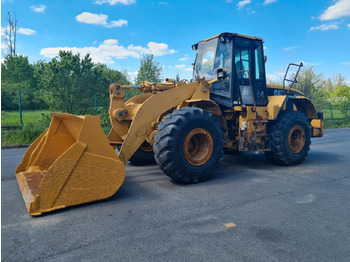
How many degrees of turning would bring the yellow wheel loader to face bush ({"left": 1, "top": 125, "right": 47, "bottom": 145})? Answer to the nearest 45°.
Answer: approximately 90° to its right

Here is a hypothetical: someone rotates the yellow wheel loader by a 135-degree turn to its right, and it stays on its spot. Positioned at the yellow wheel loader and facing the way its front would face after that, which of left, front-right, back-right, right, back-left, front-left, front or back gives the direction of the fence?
front-left

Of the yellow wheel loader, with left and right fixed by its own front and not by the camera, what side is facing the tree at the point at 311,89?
back

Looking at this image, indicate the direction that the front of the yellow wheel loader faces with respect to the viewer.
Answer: facing the viewer and to the left of the viewer

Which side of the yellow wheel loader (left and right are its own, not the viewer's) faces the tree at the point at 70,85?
right

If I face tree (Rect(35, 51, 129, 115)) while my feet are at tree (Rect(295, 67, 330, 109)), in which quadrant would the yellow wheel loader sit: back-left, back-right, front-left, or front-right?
front-left
